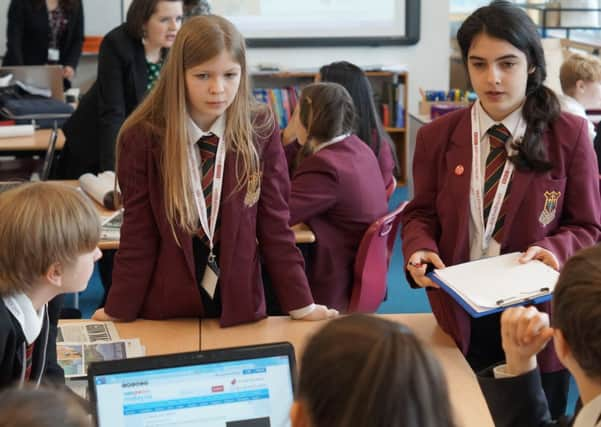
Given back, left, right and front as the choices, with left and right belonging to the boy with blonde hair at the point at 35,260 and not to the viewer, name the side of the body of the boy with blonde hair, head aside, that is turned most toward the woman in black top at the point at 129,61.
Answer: left

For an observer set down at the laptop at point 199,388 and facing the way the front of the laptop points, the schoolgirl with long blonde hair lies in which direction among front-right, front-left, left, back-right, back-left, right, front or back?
back

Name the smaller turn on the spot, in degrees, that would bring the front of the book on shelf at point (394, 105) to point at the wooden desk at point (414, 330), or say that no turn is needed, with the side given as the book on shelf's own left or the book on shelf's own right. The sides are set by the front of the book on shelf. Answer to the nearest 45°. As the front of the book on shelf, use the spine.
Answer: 0° — it already faces it

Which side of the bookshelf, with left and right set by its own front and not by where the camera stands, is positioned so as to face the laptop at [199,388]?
front

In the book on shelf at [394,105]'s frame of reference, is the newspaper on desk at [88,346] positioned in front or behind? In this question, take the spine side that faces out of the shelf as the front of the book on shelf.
in front

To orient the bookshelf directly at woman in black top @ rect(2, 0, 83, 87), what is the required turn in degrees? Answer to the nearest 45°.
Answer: approximately 90° to its right

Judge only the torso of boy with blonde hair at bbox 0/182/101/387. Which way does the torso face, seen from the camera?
to the viewer's right

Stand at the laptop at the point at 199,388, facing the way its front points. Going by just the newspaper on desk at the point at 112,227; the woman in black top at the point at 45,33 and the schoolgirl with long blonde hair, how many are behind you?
3

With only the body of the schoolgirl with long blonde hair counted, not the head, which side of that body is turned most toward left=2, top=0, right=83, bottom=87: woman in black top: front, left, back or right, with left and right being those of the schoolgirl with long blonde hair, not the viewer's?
back

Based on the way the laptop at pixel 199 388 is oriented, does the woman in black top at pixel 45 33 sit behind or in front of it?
behind

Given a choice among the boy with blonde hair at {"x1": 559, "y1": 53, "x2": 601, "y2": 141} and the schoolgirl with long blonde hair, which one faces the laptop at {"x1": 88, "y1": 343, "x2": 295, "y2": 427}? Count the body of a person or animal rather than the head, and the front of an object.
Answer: the schoolgirl with long blonde hair
